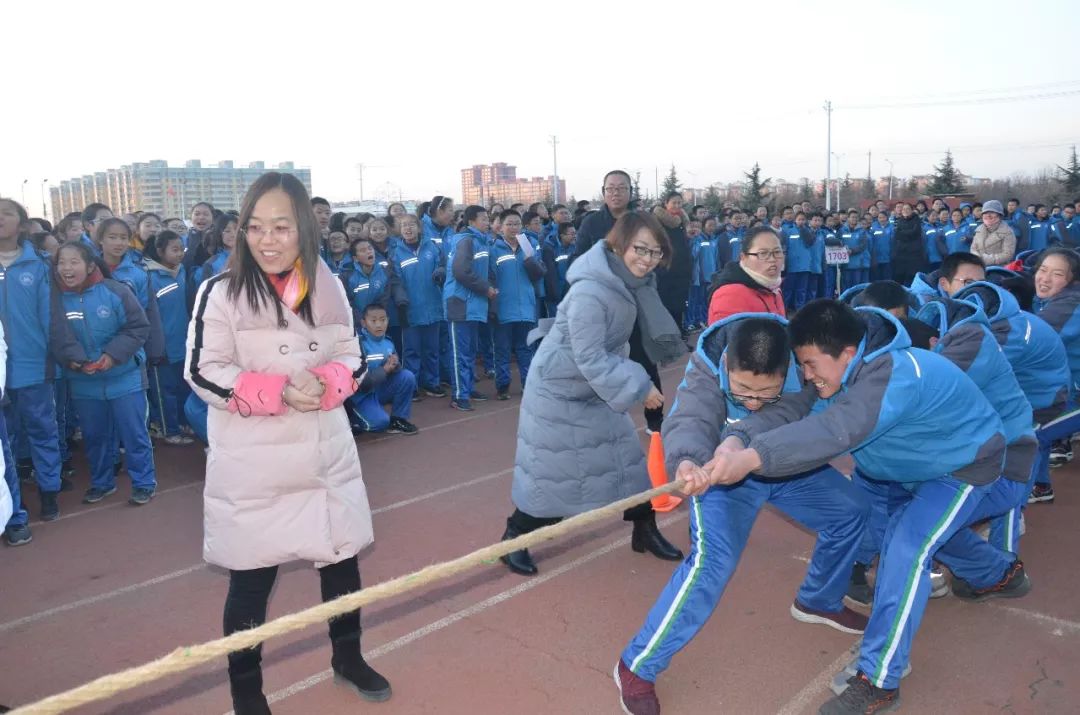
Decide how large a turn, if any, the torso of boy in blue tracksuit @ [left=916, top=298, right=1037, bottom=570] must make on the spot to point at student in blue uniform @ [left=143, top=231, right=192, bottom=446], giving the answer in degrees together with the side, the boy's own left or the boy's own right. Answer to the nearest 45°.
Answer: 0° — they already face them

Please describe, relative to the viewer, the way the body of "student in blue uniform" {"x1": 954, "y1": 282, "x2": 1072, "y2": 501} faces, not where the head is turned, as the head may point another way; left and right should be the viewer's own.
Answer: facing to the left of the viewer

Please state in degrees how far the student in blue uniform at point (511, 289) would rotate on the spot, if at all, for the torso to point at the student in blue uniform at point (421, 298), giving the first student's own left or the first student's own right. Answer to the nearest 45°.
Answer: approximately 90° to the first student's own right

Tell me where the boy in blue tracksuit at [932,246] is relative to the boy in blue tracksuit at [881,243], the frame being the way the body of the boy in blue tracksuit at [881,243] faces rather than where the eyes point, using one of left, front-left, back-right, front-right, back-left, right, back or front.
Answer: front-left

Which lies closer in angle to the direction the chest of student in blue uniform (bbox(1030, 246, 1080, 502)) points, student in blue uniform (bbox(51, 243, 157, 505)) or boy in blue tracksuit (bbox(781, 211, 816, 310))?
the student in blue uniform

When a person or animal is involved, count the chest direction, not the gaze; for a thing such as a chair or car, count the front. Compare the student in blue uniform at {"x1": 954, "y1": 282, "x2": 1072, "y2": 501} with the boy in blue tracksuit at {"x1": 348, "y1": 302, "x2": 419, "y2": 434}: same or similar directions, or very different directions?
very different directions
